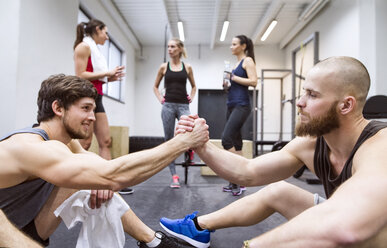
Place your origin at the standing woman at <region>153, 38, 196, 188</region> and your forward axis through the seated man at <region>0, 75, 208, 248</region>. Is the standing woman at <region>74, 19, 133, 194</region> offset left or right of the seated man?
right

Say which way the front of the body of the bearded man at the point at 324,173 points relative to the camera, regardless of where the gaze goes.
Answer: to the viewer's left

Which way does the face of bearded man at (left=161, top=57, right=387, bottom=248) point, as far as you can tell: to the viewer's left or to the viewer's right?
to the viewer's left

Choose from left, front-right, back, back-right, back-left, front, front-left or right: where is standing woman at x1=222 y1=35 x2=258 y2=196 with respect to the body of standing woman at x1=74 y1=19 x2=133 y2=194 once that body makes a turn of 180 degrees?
back

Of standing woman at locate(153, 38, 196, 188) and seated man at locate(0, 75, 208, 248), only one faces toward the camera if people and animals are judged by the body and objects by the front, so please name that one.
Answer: the standing woman

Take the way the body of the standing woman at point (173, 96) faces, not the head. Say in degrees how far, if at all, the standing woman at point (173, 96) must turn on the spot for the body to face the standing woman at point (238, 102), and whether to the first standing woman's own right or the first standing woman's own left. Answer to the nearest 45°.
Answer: approximately 45° to the first standing woman's own left

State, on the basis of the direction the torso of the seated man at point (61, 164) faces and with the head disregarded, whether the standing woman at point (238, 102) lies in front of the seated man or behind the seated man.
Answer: in front

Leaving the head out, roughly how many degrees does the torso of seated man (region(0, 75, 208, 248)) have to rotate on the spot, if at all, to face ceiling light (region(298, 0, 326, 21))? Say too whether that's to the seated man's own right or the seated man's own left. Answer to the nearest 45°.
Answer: approximately 45° to the seated man's own left

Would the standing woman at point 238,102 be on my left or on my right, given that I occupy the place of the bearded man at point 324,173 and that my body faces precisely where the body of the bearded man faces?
on my right

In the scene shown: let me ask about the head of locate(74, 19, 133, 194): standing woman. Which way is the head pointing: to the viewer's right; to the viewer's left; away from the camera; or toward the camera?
to the viewer's right

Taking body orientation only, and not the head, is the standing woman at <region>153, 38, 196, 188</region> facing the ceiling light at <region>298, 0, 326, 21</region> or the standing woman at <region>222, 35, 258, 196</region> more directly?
the standing woman

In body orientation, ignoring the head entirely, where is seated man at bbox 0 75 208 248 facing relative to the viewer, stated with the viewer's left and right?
facing to the right of the viewer

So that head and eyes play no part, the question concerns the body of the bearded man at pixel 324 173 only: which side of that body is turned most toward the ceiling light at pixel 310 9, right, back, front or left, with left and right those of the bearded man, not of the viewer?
right

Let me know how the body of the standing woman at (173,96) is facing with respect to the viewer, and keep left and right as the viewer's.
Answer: facing the viewer

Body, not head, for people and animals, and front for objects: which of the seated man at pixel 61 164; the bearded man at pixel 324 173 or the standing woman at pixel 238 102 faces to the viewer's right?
the seated man

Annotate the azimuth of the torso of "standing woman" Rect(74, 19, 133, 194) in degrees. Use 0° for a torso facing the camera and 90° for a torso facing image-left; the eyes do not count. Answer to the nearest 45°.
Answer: approximately 270°
